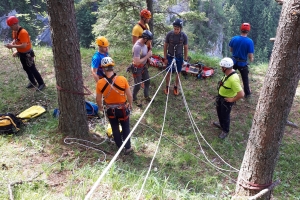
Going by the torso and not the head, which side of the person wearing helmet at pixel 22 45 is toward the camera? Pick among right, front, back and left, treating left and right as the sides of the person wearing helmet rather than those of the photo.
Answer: left

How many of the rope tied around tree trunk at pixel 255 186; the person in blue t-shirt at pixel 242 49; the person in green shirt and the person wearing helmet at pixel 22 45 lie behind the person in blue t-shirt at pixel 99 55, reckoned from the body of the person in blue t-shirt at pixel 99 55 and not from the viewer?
1

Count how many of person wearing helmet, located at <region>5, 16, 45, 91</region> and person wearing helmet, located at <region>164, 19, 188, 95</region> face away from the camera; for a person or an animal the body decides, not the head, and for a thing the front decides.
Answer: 0

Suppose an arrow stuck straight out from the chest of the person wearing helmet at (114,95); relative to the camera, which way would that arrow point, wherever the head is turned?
away from the camera

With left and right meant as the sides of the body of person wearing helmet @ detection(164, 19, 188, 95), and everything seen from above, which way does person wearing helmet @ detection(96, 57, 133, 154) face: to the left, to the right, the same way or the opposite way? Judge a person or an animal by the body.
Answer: the opposite way

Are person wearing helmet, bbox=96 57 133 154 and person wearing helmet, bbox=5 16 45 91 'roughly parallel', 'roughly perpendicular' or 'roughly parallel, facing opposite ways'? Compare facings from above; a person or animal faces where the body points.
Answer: roughly perpendicular

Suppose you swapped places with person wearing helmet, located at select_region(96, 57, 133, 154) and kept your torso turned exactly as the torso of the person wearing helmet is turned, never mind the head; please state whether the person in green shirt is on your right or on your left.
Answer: on your right

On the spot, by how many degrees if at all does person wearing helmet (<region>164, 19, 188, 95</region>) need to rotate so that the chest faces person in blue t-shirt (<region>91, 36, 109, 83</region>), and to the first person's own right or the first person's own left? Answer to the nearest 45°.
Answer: approximately 45° to the first person's own right

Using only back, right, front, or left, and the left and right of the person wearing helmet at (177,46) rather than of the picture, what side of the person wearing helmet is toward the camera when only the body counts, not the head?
front

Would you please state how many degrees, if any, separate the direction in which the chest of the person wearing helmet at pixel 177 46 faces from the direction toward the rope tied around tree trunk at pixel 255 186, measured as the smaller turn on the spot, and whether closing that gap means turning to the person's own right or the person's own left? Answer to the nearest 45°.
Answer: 0° — they already face it

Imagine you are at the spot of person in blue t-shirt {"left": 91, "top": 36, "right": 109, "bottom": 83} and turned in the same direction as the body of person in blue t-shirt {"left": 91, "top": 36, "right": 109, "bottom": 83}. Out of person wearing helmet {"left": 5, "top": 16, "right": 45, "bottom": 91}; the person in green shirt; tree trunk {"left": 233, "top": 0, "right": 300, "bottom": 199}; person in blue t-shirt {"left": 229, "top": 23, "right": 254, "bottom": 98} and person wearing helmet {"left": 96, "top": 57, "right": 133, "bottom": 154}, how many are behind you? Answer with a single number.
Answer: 1

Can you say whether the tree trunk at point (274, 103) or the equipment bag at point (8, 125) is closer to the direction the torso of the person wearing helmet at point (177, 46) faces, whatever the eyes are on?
the tree trunk

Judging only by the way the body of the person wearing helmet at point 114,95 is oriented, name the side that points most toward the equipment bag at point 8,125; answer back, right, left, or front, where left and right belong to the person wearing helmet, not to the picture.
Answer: left

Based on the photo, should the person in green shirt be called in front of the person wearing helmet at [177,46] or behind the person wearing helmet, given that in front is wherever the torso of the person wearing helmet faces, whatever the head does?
in front

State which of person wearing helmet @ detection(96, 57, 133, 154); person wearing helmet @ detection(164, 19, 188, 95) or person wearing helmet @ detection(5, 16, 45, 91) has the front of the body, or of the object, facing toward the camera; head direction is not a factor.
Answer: person wearing helmet @ detection(164, 19, 188, 95)
